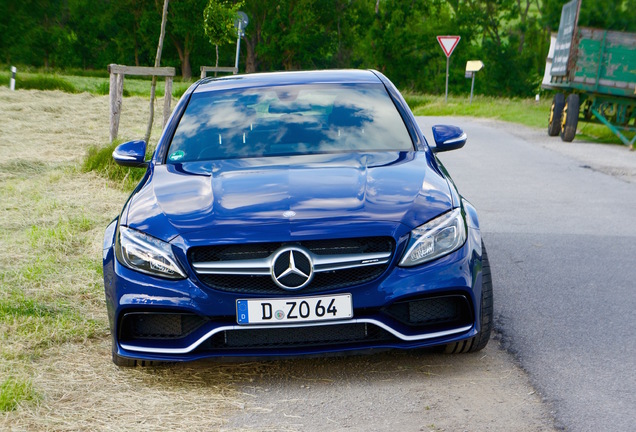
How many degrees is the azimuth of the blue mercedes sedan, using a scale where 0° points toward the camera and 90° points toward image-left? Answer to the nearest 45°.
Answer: approximately 0°

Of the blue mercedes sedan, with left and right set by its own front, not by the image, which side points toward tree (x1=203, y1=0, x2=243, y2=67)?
back

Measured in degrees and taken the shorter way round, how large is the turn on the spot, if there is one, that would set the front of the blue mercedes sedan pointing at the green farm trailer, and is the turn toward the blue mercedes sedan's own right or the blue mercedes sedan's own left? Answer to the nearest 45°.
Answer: approximately 135° to the blue mercedes sedan's own left

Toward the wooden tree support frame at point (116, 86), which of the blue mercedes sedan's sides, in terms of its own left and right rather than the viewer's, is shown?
back
